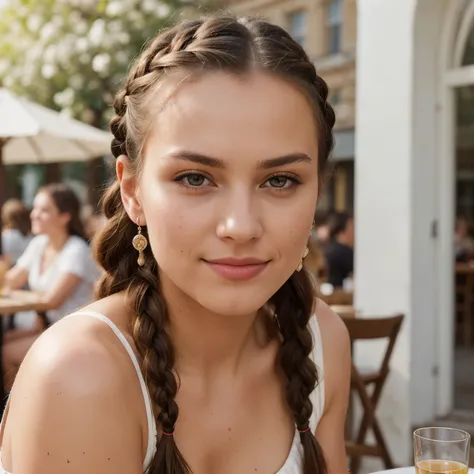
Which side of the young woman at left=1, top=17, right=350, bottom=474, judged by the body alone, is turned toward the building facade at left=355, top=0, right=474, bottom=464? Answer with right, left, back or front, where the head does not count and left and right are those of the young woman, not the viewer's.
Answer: left

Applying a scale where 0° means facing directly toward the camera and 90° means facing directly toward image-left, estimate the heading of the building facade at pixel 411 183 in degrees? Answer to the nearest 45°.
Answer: approximately 45°

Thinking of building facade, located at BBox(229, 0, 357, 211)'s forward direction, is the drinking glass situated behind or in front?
in front

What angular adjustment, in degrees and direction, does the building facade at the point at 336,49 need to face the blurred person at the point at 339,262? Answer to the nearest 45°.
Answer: approximately 45° to its left

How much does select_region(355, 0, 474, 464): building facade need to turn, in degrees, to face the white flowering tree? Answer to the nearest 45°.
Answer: approximately 90° to its right

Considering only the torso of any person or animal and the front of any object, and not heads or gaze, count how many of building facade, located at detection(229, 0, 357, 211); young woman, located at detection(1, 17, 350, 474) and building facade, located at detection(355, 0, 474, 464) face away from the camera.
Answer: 0

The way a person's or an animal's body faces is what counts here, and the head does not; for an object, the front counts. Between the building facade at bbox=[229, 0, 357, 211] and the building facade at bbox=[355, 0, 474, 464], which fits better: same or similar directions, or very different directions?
same or similar directions

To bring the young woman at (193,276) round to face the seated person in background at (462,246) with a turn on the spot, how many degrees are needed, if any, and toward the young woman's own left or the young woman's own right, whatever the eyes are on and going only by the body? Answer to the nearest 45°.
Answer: approximately 90° to the young woman's own left

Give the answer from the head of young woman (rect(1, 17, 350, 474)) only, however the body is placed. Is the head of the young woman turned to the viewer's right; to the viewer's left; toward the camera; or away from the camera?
toward the camera

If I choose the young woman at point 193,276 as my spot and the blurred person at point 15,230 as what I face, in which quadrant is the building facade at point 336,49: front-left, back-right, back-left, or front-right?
front-right

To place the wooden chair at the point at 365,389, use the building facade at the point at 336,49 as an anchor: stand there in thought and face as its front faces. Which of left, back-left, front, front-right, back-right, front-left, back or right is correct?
front-left

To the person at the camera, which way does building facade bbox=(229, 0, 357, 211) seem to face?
facing the viewer and to the left of the viewer

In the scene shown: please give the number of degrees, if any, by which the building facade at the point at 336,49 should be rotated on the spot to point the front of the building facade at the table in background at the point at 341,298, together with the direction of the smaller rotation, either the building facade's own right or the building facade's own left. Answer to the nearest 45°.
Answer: approximately 45° to the building facade's own left
